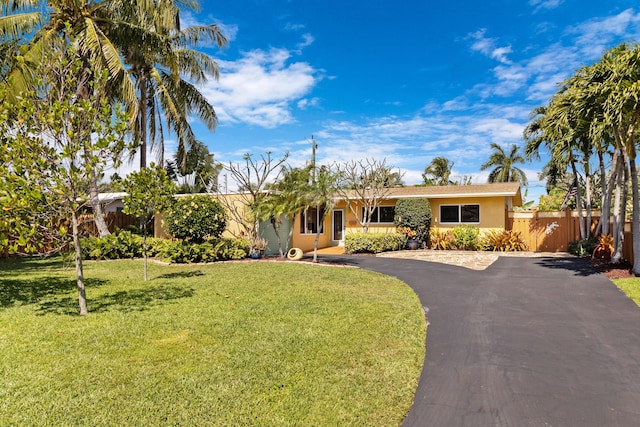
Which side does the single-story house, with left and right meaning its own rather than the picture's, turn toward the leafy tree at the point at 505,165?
back

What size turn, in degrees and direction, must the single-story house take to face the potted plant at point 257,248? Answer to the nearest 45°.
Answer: approximately 45° to its right

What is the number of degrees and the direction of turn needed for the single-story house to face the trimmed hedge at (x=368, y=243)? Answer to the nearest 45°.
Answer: approximately 45° to its right

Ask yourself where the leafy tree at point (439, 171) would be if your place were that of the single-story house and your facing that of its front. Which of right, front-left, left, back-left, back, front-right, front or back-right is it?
back

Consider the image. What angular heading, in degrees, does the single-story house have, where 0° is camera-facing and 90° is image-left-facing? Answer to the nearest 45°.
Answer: approximately 0°

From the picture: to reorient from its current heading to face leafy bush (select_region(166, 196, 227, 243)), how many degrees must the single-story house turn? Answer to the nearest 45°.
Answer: approximately 45° to its right

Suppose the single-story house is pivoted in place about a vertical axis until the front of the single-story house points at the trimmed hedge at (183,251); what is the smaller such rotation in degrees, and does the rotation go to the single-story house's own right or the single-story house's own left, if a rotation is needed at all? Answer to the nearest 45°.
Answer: approximately 45° to the single-story house's own right

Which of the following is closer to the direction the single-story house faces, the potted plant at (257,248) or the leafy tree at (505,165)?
the potted plant

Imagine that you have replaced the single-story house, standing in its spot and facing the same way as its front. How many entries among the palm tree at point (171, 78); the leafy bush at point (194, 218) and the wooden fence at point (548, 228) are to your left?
1

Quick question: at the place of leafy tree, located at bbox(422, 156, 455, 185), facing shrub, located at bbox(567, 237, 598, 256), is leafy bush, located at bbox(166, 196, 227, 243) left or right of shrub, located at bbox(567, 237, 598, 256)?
right

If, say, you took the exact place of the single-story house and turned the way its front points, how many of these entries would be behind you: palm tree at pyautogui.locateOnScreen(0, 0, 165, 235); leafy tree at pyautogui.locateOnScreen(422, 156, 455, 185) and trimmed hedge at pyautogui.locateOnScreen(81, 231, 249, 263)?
1
